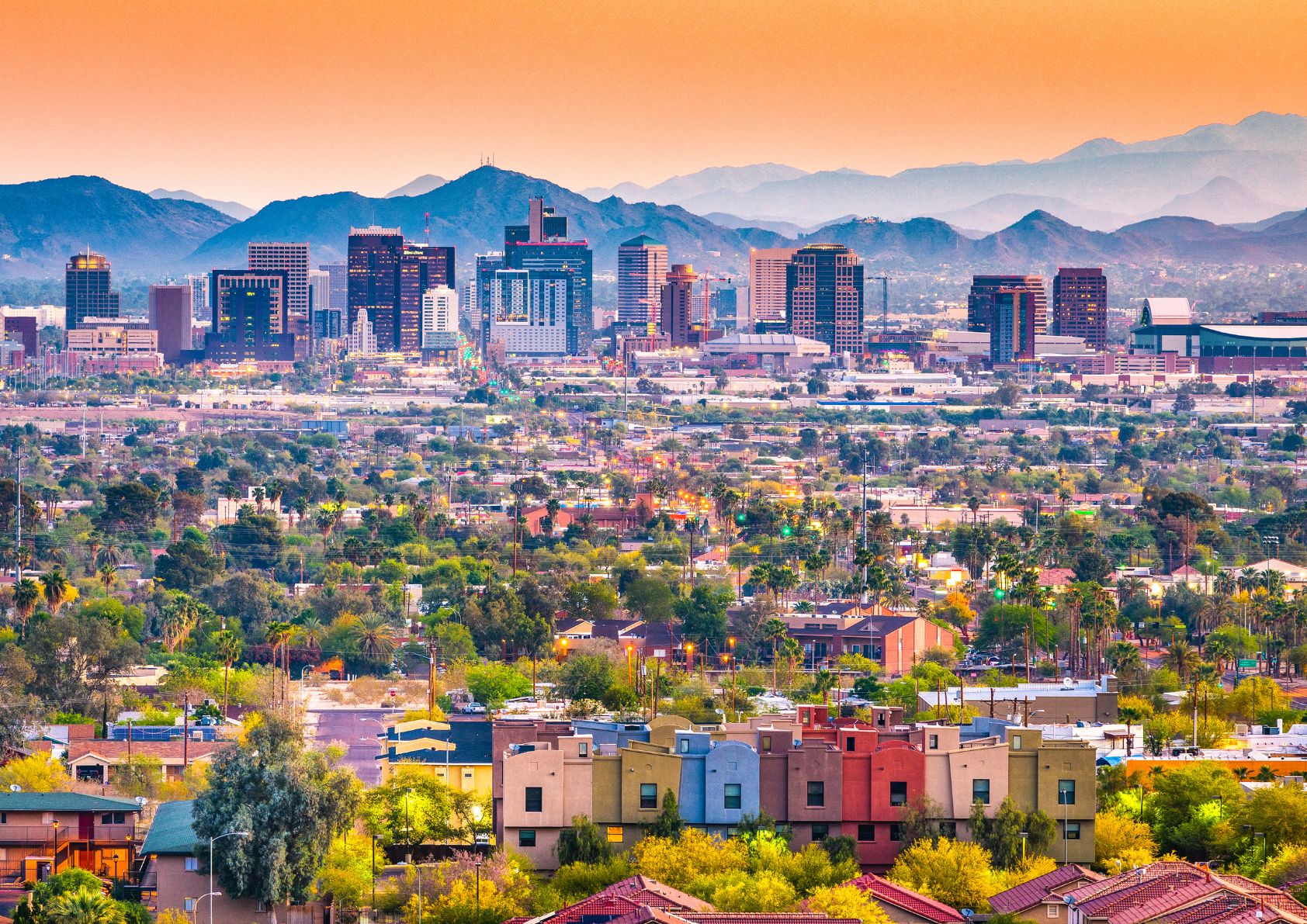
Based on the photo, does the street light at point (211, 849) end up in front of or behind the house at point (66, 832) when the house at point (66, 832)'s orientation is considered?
in front

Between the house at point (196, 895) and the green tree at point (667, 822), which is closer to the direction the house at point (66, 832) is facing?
the house

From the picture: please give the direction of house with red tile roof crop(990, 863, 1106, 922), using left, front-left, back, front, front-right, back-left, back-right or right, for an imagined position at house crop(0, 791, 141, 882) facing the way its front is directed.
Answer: front-left

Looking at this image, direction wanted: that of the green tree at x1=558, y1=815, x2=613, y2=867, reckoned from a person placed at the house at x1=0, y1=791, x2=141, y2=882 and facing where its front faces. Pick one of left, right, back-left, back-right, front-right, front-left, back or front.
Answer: front-left

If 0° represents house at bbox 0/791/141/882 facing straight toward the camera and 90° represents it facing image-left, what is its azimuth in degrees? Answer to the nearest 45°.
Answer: approximately 0°

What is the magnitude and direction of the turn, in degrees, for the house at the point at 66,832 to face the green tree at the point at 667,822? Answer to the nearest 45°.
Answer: approximately 45° to its left

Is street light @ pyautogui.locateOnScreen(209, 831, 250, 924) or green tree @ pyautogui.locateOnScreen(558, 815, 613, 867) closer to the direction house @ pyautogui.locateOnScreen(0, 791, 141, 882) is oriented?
the street light
